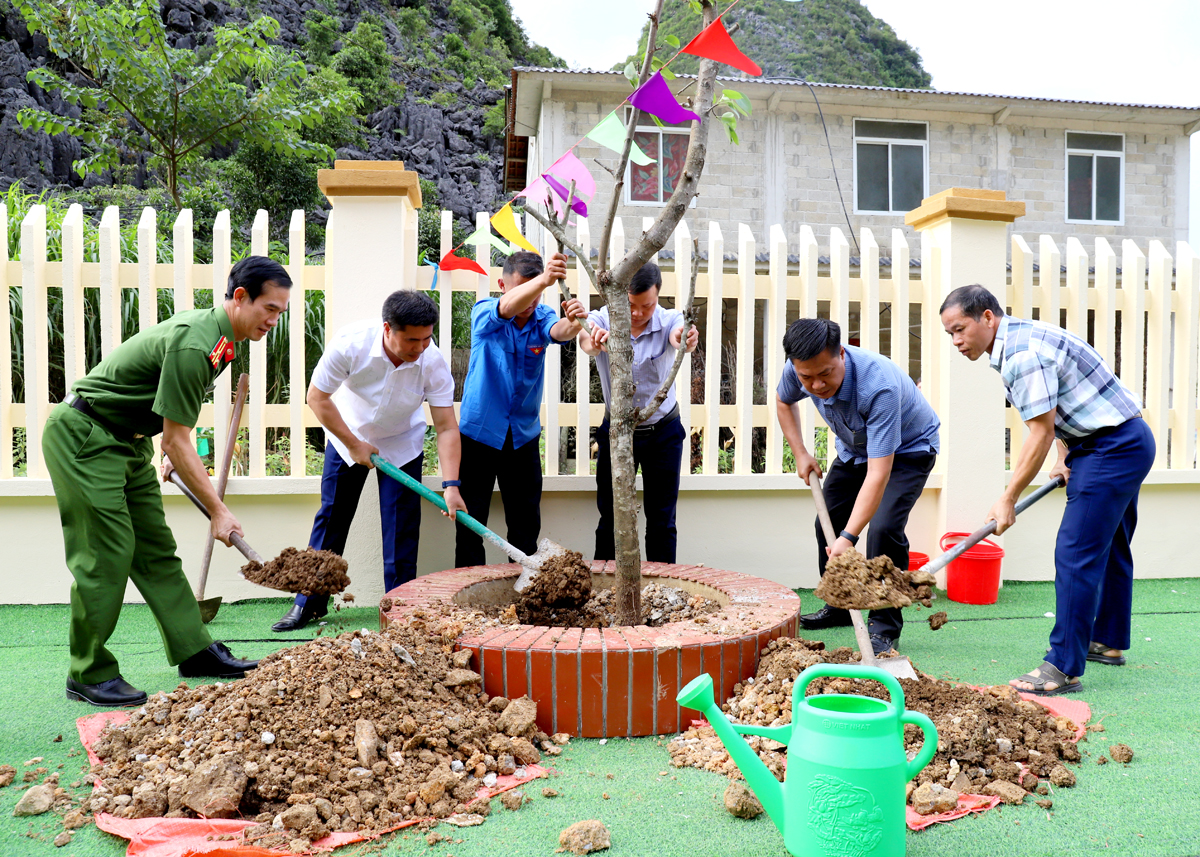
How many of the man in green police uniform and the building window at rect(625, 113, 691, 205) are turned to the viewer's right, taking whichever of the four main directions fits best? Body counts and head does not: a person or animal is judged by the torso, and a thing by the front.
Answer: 1

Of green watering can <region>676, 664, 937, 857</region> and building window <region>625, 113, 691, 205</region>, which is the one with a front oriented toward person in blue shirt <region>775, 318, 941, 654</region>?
the building window

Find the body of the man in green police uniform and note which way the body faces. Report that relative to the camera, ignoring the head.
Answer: to the viewer's right

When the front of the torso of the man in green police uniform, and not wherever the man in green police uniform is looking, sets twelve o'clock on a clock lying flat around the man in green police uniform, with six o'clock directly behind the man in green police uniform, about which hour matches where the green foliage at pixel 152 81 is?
The green foliage is roughly at 9 o'clock from the man in green police uniform.

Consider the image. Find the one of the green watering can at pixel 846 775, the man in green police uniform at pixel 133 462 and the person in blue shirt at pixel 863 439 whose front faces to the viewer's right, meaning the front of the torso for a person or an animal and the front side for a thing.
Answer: the man in green police uniform

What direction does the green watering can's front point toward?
to the viewer's left

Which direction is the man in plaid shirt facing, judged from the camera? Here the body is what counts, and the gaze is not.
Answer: to the viewer's left

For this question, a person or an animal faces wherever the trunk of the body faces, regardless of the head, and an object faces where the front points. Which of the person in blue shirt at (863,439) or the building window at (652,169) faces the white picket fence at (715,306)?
the building window

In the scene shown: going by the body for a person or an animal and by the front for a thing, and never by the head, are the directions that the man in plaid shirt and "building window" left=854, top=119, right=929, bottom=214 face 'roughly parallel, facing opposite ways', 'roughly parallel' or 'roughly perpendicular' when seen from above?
roughly perpendicular

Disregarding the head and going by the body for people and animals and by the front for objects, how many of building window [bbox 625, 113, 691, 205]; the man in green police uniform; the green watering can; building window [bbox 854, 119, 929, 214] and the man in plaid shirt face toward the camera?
2

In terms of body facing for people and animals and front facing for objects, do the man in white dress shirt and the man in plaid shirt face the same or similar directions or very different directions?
very different directions
